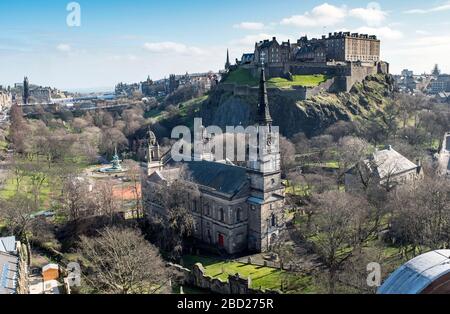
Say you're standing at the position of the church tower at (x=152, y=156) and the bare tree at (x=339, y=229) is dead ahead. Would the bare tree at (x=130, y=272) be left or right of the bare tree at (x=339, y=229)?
right

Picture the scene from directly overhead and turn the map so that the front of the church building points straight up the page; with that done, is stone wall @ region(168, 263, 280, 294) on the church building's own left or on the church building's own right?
on the church building's own right

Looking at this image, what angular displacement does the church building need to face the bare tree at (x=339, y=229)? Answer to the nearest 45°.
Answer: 0° — it already faces it

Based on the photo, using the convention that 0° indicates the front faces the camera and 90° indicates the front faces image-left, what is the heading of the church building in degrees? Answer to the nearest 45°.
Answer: approximately 315°

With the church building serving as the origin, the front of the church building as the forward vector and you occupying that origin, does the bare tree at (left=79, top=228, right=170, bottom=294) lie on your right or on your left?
on your right
